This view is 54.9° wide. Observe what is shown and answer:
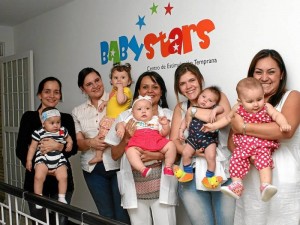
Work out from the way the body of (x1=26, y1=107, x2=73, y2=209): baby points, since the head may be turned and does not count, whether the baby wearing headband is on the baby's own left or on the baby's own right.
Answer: on the baby's own left

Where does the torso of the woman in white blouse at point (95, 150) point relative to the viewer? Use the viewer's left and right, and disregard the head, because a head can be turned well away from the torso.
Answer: facing the viewer and to the right of the viewer

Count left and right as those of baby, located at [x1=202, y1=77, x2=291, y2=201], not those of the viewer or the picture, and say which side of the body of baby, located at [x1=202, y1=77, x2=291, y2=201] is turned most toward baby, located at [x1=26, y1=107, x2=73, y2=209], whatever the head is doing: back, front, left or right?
right

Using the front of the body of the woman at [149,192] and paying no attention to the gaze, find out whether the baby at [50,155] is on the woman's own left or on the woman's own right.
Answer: on the woman's own right

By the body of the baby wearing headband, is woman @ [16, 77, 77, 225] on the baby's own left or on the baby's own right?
on the baby's own right

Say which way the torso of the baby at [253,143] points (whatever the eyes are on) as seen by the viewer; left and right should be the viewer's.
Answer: facing the viewer

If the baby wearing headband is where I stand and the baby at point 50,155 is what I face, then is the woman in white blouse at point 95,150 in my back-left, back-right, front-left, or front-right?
front-right

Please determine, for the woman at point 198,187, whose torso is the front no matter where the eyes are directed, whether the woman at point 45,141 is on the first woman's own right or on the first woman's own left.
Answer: on the first woman's own right

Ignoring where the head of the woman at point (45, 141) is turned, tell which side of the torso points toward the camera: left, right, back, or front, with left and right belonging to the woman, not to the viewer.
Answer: front

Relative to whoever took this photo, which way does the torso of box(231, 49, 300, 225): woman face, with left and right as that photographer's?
facing the viewer and to the left of the viewer
